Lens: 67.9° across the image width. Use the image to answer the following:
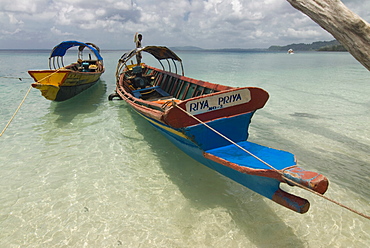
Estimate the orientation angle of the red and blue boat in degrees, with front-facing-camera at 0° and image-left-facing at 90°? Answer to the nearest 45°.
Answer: approximately 315°

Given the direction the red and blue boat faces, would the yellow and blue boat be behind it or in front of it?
behind

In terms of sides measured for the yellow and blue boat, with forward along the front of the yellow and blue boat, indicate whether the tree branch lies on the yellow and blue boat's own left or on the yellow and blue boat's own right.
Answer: on the yellow and blue boat's own left
